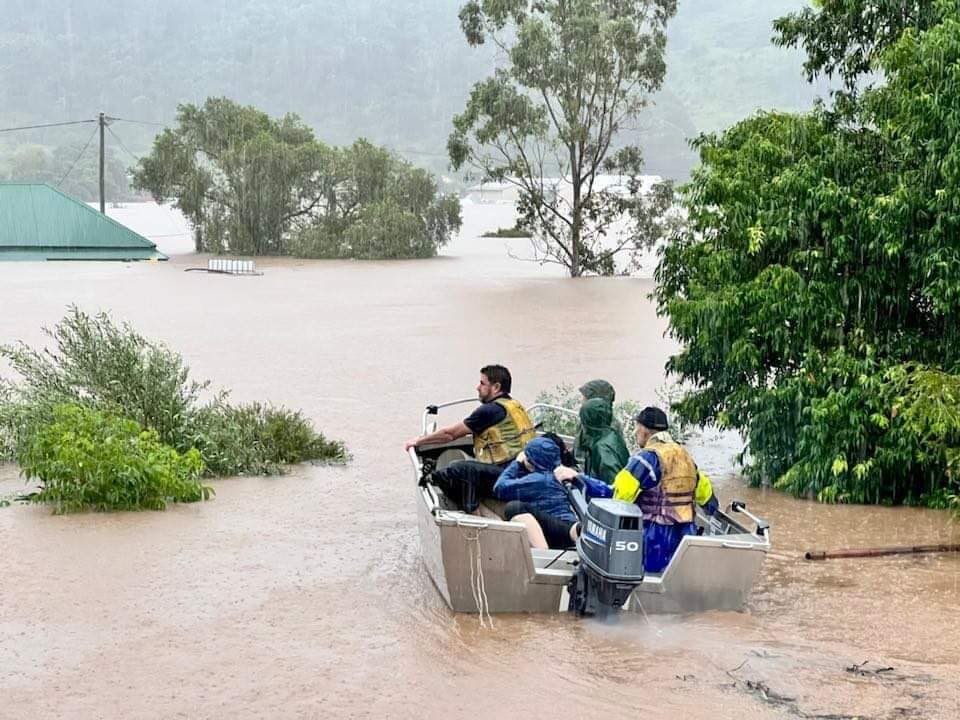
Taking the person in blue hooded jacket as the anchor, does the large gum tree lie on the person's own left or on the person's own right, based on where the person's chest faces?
on the person's own right

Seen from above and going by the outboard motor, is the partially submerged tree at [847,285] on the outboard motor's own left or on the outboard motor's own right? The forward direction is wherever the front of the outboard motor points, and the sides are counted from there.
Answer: on the outboard motor's own right

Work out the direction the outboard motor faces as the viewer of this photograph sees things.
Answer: facing away from the viewer and to the left of the viewer

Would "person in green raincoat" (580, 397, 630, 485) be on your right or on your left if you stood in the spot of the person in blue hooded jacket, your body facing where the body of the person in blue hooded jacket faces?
on your right
